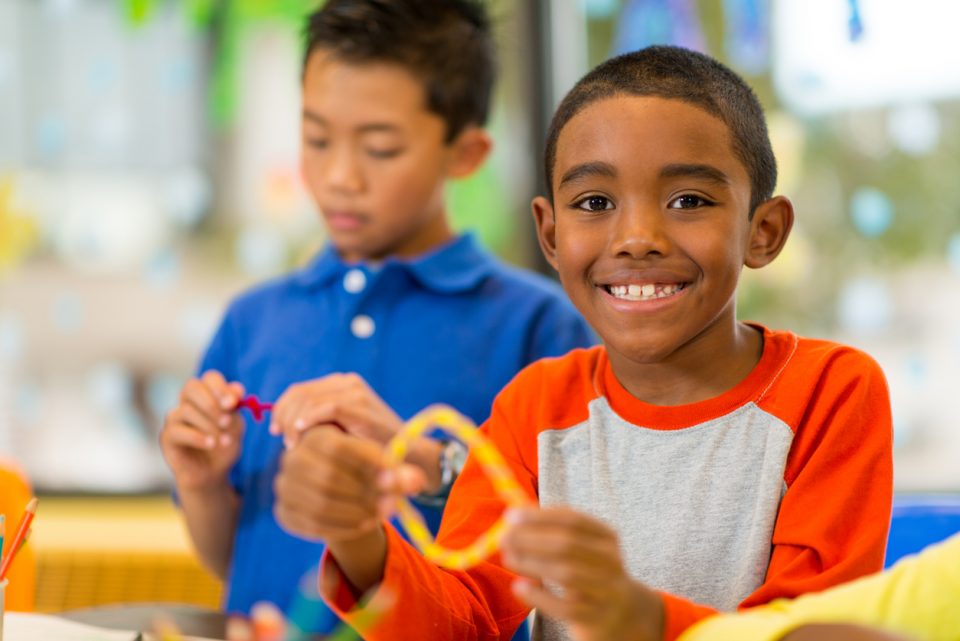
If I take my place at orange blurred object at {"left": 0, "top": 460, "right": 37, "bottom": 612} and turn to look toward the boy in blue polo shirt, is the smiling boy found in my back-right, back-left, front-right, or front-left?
front-right

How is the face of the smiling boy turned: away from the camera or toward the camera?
toward the camera

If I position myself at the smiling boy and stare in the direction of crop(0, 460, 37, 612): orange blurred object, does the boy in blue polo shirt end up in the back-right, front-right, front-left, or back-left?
front-right

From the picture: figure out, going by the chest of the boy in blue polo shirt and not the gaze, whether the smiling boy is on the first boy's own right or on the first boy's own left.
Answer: on the first boy's own left
